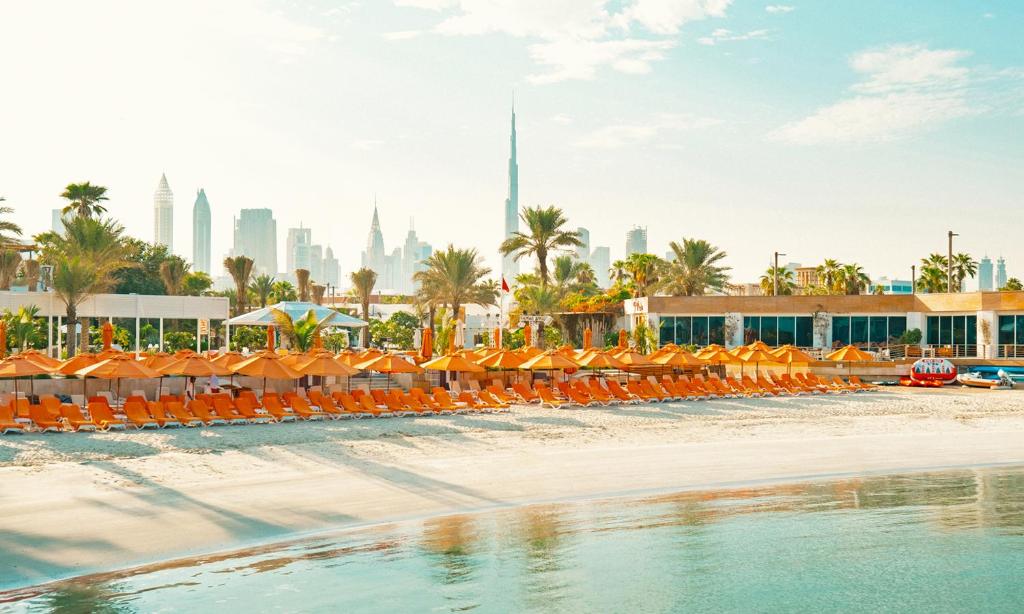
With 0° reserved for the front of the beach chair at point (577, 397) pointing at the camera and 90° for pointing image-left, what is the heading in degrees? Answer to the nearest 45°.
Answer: approximately 315°

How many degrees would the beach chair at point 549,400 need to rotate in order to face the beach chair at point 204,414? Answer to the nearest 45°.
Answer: approximately 90° to its right

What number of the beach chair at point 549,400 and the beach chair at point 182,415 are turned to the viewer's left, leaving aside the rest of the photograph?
0

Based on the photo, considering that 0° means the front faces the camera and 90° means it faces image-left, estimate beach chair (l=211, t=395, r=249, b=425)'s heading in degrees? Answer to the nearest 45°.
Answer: approximately 315°

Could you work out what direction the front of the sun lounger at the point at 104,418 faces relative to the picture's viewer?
facing the viewer and to the right of the viewer

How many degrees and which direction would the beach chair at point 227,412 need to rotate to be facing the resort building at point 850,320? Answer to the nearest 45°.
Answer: approximately 90° to its left
